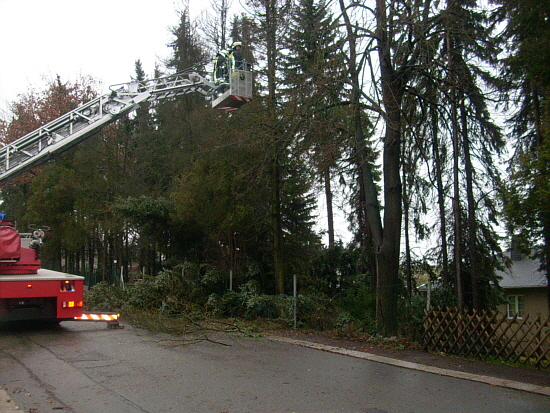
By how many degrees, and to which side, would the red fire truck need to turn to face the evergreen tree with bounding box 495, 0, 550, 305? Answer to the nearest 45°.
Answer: approximately 135° to its right

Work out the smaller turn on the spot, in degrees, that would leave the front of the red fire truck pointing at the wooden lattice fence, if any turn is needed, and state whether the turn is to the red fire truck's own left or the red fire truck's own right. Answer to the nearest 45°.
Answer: approximately 135° to the red fire truck's own right
